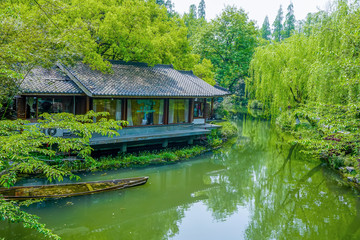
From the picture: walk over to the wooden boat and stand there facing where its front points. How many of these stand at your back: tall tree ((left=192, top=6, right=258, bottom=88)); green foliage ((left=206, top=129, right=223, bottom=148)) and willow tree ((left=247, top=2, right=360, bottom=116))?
0

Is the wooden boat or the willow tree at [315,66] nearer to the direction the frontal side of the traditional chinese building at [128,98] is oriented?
the wooden boat

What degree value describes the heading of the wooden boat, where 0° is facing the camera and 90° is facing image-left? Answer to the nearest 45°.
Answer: approximately 270°

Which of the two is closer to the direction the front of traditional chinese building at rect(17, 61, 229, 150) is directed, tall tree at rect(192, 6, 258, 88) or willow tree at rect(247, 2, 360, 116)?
the willow tree

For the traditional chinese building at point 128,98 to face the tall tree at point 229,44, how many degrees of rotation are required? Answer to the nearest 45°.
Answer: approximately 135° to its left

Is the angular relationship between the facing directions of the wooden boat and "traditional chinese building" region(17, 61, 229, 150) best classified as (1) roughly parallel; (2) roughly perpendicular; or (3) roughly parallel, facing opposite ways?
roughly perpendicular

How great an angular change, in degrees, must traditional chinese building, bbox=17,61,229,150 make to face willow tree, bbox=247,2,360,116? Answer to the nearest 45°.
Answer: approximately 90° to its left

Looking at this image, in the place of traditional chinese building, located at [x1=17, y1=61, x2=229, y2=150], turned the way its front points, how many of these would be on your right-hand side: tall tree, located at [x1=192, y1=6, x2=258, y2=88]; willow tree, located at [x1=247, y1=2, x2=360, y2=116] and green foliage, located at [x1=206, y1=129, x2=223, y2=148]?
0

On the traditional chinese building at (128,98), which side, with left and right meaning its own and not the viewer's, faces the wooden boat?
front

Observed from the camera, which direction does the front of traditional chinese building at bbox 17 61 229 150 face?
facing the viewer

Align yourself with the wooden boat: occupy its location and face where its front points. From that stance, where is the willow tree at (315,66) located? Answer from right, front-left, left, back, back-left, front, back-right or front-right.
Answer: front

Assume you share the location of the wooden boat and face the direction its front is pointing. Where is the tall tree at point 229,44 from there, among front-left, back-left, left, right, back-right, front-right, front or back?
front-left

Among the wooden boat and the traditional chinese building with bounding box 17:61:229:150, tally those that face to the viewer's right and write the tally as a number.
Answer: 1

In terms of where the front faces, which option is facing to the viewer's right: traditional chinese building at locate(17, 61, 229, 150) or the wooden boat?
the wooden boat
